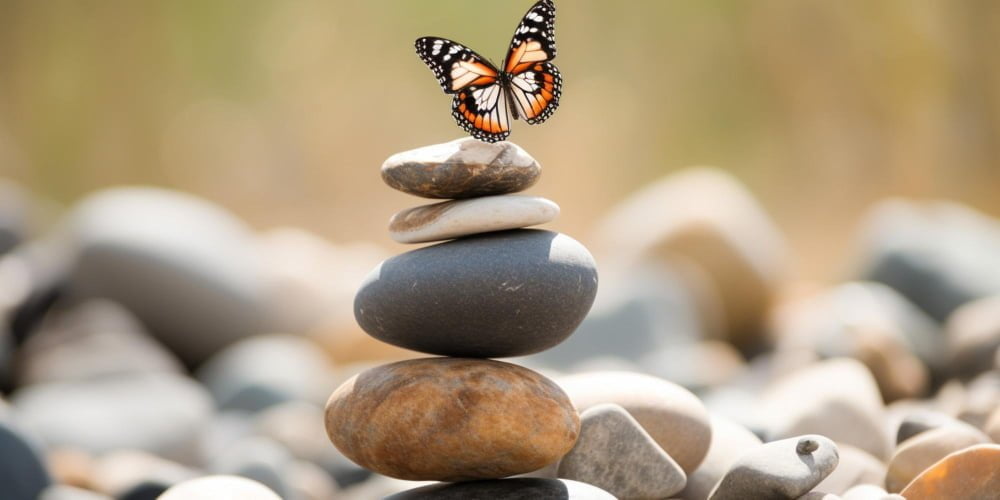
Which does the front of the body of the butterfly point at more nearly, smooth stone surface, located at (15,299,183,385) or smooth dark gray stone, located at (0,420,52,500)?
the smooth stone surface

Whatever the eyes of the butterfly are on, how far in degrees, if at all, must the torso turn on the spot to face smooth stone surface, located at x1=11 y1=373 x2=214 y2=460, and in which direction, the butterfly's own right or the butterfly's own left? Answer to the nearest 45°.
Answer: approximately 45° to the butterfly's own left

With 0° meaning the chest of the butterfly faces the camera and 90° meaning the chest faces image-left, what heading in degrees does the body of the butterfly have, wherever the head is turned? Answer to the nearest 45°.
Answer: approximately 180°

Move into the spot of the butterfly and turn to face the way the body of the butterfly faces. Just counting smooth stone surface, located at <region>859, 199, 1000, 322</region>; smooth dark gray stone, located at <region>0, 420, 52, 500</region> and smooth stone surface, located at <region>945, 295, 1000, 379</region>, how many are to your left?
1

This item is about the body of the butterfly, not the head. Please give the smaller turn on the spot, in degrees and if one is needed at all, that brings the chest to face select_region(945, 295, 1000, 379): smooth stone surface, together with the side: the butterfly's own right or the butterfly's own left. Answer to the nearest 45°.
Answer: approximately 45° to the butterfly's own right
